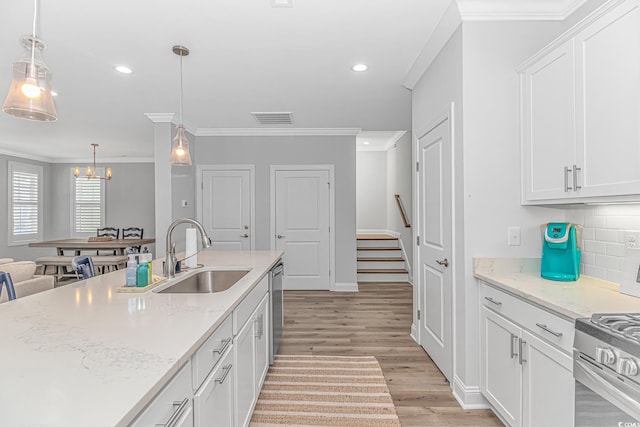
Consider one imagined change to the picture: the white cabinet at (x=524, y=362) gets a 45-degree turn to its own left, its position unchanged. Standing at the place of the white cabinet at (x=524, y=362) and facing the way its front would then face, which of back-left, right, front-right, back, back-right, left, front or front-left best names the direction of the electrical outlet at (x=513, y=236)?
back

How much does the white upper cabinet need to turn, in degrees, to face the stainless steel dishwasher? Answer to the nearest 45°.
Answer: approximately 45° to its right

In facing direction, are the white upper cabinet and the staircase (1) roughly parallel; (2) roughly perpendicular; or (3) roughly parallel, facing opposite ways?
roughly perpendicular

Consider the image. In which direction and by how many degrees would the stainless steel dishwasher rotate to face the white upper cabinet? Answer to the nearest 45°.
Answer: approximately 45° to its right

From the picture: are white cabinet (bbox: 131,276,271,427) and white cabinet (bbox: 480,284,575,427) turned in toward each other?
yes

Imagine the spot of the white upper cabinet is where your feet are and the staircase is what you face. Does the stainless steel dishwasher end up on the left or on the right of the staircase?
left

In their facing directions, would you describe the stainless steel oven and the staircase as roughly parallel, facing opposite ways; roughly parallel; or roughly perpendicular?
roughly perpendicular

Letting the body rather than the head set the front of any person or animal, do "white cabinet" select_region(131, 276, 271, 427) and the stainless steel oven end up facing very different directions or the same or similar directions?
very different directions

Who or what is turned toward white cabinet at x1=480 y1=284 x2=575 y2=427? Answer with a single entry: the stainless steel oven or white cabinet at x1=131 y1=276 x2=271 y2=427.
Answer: white cabinet at x1=131 y1=276 x2=271 y2=427

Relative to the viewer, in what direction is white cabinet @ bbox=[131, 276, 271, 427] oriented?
to the viewer's right

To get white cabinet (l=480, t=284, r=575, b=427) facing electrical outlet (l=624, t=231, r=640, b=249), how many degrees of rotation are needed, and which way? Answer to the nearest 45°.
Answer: approximately 180°

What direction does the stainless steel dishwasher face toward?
to the viewer's right
